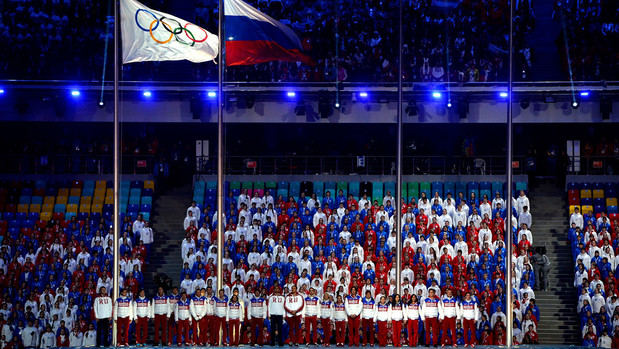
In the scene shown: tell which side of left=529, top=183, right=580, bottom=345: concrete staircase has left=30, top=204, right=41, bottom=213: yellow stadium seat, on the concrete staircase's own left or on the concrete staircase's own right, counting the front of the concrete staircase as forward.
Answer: on the concrete staircase's own right

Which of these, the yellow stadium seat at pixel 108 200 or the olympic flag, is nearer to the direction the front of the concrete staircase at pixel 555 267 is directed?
the olympic flag

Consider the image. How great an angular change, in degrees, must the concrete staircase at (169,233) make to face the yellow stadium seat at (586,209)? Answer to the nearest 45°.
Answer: approximately 90° to its left

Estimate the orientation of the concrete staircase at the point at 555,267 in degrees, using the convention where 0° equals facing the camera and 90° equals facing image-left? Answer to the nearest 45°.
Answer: approximately 0°
